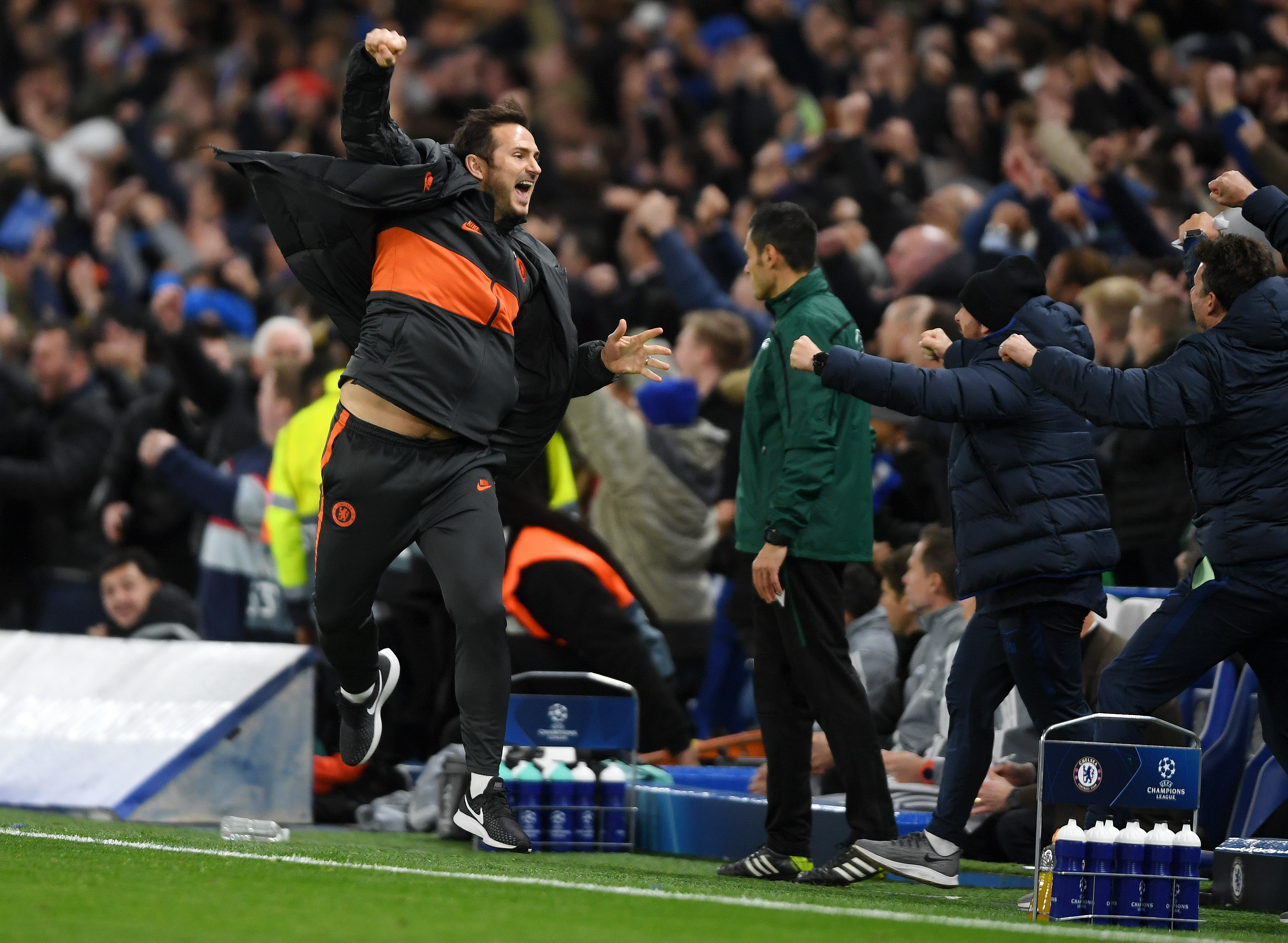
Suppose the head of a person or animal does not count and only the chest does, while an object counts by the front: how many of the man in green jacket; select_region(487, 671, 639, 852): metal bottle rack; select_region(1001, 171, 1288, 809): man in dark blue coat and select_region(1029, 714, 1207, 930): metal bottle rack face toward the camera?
2

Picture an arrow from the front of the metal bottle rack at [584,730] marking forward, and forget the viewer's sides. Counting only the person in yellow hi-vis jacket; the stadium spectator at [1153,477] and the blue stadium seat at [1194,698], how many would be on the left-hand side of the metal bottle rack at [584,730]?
2

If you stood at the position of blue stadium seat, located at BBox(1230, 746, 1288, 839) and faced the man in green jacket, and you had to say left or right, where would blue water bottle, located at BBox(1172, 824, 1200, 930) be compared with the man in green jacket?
left

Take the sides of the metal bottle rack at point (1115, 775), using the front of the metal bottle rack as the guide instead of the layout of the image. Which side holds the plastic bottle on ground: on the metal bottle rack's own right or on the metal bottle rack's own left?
on the metal bottle rack's own right

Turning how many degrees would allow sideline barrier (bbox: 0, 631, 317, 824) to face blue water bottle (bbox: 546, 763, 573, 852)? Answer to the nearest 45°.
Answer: approximately 90° to its left

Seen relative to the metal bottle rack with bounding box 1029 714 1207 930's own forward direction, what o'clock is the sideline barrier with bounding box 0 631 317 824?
The sideline barrier is roughly at 4 o'clock from the metal bottle rack.

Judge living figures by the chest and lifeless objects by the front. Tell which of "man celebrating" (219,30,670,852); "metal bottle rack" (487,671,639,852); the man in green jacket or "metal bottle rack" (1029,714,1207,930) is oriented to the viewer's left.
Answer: the man in green jacket

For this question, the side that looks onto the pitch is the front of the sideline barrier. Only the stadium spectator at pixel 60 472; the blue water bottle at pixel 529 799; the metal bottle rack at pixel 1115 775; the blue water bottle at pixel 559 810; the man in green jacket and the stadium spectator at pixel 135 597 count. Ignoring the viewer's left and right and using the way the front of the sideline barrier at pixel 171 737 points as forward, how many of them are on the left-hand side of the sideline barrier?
4

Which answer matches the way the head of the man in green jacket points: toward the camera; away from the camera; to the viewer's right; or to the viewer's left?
to the viewer's left

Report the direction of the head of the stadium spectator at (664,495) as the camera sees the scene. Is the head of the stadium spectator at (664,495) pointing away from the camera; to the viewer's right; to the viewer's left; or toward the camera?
away from the camera

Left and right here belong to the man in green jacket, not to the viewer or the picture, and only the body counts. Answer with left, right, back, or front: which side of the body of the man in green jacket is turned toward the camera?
left

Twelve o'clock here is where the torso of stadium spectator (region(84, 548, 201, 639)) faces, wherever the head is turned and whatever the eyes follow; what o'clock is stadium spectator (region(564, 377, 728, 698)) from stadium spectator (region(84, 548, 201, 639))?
stadium spectator (region(564, 377, 728, 698)) is roughly at 8 o'clock from stadium spectator (region(84, 548, 201, 639)).

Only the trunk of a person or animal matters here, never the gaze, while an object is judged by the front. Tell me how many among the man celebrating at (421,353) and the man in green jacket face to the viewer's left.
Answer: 1

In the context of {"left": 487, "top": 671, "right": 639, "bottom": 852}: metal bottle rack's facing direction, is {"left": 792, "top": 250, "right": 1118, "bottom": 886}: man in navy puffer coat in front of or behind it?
in front

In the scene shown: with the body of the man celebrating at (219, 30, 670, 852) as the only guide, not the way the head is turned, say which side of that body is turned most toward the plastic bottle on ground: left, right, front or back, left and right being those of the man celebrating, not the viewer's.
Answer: back

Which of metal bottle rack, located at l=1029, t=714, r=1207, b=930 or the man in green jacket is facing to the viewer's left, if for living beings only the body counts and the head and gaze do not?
the man in green jacket

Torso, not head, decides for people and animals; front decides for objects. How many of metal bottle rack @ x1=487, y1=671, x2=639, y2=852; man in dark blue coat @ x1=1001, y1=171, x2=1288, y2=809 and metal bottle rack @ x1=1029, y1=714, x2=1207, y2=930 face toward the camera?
2

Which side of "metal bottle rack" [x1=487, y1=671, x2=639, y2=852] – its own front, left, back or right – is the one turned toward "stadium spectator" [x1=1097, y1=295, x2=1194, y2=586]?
back
